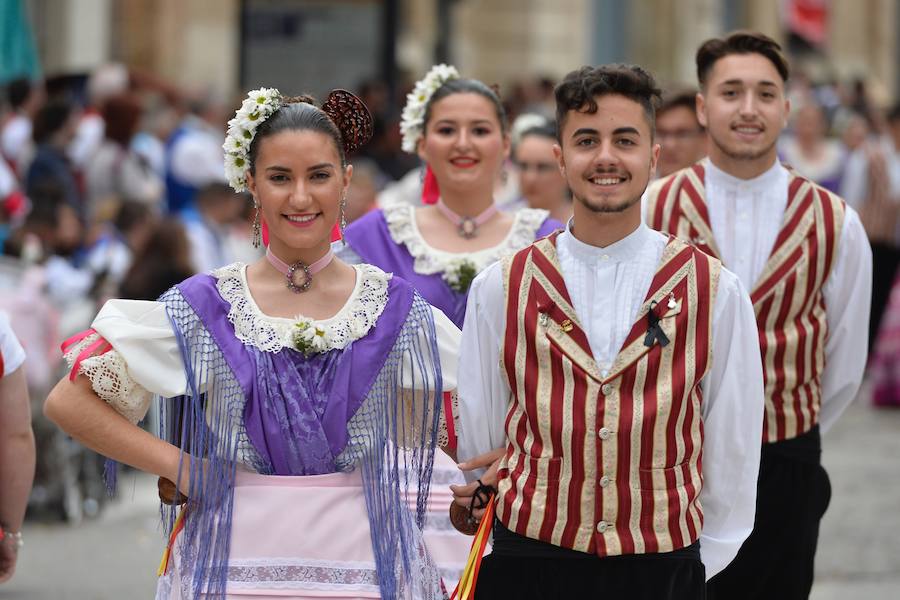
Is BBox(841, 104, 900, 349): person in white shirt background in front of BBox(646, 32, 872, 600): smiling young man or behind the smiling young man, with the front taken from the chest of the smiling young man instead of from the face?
behind

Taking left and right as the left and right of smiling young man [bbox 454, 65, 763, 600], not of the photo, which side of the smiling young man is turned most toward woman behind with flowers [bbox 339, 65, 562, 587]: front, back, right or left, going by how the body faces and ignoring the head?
back

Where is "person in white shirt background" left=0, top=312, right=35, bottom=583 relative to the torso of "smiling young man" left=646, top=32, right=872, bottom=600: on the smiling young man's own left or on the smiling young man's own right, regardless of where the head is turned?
on the smiling young man's own right

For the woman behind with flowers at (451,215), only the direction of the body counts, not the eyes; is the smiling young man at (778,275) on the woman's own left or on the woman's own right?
on the woman's own left

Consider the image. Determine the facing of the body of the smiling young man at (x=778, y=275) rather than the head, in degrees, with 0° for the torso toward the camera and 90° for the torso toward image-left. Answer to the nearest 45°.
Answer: approximately 0°
